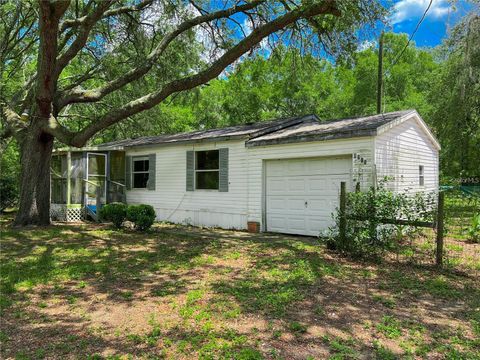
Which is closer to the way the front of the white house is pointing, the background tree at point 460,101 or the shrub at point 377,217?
the shrub

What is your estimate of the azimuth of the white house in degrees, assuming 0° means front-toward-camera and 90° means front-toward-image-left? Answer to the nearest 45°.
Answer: approximately 45°

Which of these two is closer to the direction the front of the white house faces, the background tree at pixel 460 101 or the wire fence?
the wire fence

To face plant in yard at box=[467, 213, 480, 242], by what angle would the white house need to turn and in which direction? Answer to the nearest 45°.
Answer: approximately 90° to its left

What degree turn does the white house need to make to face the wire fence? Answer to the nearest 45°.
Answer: approximately 90° to its left

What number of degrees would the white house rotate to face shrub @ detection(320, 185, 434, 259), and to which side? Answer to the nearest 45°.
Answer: approximately 90° to its left
